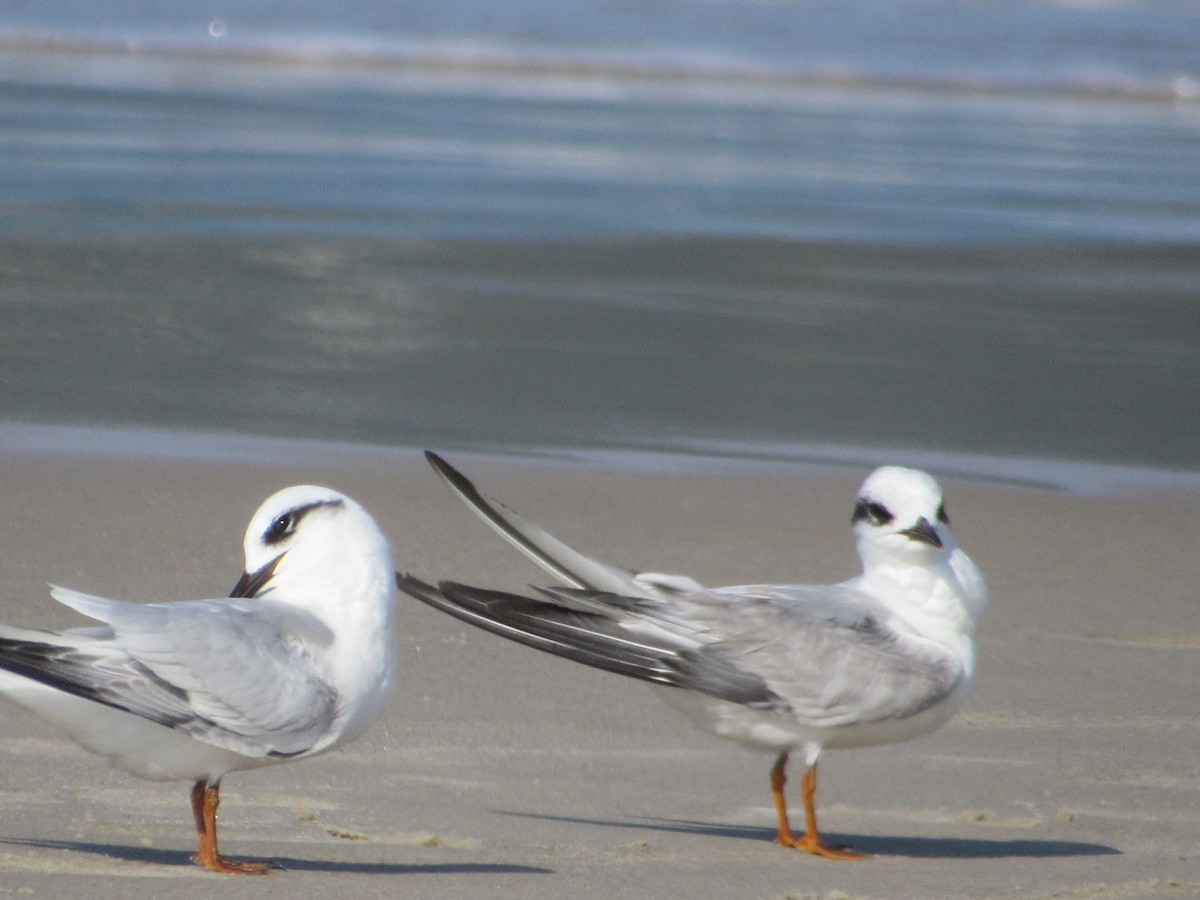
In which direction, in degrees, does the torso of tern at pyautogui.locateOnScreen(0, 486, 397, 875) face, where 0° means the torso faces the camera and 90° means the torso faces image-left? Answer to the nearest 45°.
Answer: approximately 270°

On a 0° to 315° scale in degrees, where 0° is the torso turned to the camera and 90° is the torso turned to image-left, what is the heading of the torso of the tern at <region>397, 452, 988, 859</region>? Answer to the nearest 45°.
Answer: approximately 270°

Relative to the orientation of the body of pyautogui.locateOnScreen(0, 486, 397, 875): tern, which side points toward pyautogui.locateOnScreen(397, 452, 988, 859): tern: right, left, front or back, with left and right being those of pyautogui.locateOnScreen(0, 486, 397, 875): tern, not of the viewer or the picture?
front

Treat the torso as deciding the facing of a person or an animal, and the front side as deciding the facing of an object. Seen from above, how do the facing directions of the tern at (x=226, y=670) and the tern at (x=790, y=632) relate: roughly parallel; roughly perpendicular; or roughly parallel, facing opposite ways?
roughly parallel

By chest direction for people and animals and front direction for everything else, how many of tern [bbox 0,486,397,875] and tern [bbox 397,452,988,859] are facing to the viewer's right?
2

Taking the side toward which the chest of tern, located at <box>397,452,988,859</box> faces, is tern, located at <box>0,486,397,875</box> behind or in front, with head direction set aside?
behind
